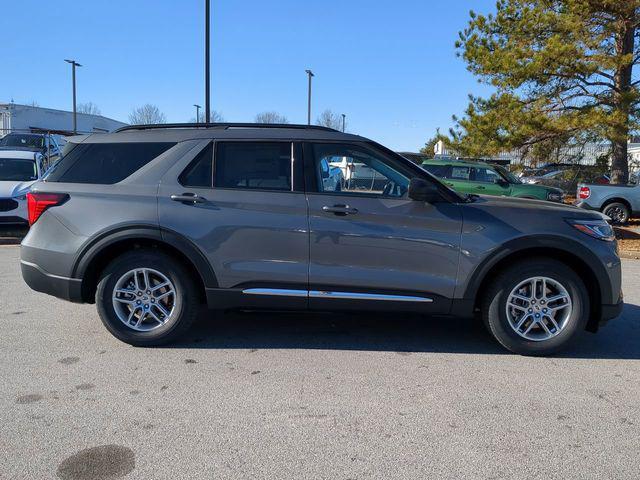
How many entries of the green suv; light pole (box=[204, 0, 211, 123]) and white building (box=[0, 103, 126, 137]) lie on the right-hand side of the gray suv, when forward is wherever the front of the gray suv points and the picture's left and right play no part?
0

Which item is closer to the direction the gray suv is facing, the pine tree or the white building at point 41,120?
the pine tree

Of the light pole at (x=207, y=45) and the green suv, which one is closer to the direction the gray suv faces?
the green suv

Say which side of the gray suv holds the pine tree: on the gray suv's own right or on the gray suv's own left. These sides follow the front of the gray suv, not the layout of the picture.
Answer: on the gray suv's own left

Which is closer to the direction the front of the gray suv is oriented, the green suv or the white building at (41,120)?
the green suv

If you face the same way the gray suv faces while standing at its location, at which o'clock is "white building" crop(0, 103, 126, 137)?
The white building is roughly at 8 o'clock from the gray suv.

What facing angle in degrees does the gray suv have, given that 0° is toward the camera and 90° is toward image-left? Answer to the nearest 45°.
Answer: approximately 270°

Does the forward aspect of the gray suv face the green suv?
no

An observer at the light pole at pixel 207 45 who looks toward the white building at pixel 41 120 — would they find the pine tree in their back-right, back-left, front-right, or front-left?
back-right

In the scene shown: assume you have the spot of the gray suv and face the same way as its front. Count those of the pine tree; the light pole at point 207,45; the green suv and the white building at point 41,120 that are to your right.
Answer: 0

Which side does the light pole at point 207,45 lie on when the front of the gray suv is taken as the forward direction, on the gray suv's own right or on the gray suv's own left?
on the gray suv's own left
